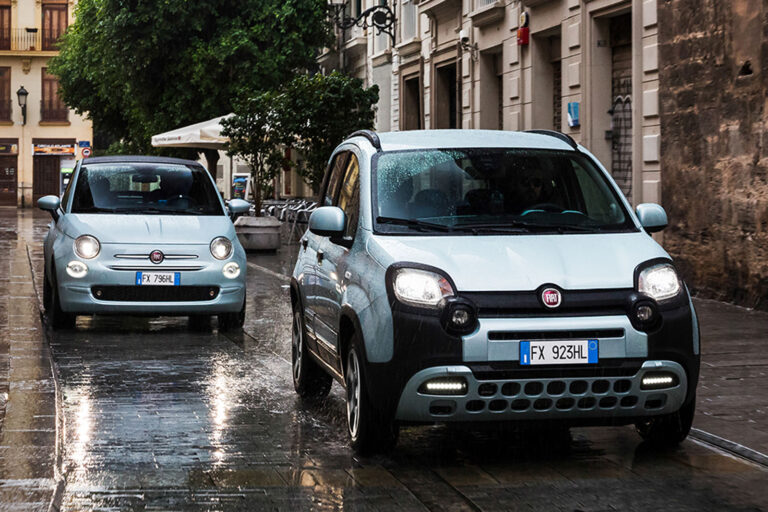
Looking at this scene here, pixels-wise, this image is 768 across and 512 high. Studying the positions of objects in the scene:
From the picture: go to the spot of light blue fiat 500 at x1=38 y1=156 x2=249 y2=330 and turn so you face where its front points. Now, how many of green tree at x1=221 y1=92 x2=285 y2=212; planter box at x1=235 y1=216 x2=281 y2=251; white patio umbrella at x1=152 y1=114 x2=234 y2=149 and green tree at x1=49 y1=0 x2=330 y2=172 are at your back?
4

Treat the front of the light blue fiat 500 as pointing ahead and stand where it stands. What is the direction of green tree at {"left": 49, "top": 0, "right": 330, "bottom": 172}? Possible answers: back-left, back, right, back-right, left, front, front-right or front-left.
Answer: back

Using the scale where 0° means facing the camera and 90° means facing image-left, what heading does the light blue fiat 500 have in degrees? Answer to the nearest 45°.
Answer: approximately 0°

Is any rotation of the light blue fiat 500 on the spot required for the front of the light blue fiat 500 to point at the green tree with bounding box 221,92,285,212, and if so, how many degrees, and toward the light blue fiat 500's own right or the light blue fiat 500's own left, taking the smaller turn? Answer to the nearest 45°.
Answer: approximately 180°

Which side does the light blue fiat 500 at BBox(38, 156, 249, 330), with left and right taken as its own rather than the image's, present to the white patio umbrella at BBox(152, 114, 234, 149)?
back

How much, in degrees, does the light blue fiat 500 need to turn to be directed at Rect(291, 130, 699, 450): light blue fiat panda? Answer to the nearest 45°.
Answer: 0° — it already faces it

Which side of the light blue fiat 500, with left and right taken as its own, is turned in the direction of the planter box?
back

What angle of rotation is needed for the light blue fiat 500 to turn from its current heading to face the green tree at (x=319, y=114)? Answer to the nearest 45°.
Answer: approximately 180°

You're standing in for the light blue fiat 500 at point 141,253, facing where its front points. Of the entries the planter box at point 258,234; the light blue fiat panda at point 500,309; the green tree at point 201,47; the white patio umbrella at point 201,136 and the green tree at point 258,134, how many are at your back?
4

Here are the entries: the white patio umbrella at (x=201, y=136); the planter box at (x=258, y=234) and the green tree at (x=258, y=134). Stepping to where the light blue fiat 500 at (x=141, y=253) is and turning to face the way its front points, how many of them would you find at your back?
3

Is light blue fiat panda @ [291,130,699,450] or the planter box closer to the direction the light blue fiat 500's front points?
the light blue fiat panda
